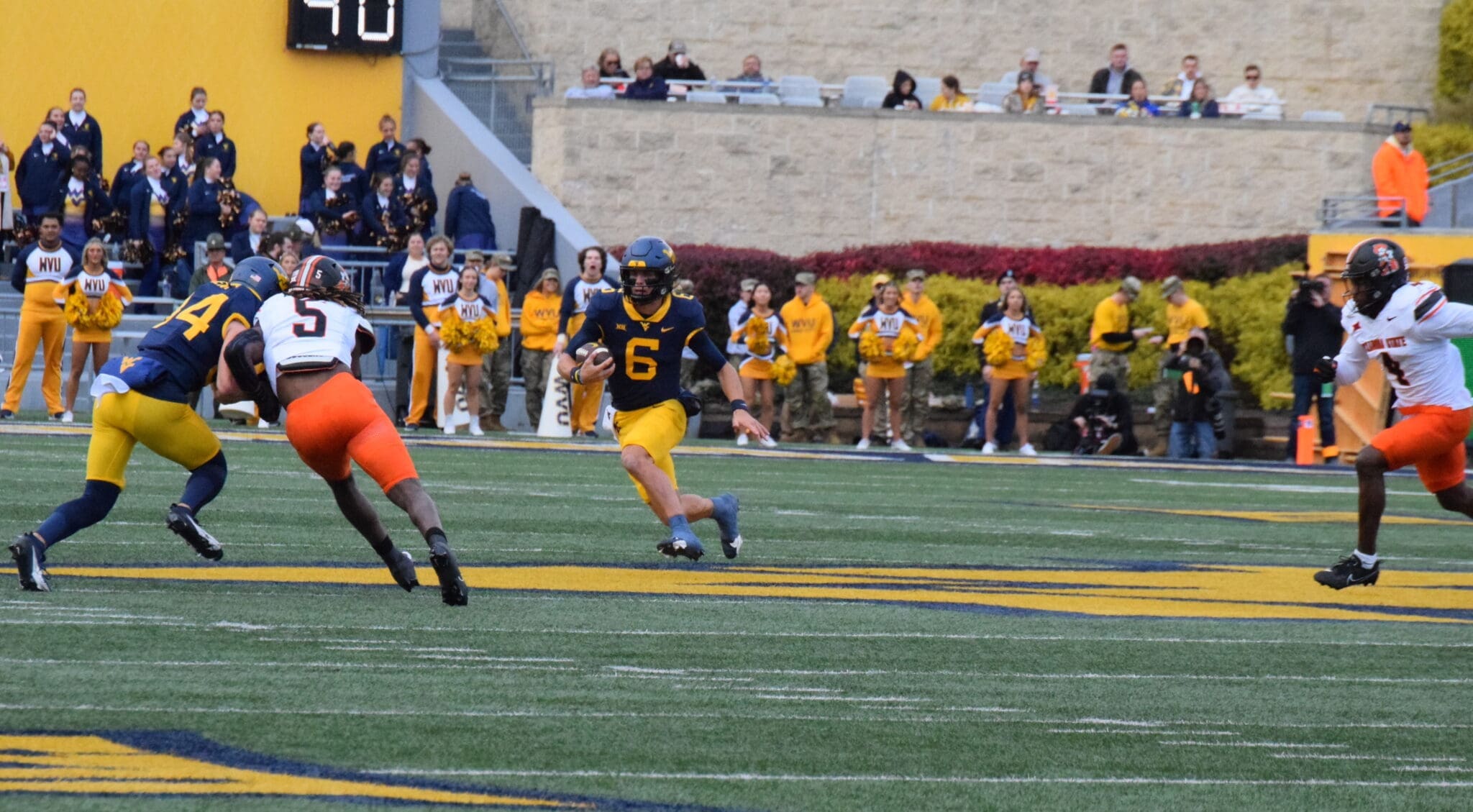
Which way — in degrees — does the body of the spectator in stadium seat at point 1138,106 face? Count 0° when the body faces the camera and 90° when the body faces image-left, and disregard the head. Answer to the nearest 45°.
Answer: approximately 0°

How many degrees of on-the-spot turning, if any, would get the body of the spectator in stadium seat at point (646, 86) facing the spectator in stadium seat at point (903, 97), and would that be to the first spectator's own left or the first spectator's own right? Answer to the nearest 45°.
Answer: approximately 90° to the first spectator's own left

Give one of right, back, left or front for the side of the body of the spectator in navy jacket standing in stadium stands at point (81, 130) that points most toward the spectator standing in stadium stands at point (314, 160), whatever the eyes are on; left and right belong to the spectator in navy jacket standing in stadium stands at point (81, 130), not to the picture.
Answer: left

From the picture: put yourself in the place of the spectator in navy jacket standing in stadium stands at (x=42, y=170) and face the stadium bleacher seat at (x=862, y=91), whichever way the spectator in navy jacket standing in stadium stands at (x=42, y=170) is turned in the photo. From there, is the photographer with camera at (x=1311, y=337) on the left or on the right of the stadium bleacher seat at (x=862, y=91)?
right

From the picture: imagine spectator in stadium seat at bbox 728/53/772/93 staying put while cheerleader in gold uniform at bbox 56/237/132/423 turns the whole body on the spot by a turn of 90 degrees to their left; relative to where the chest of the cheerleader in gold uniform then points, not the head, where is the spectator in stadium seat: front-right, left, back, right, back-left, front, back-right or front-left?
front-left
